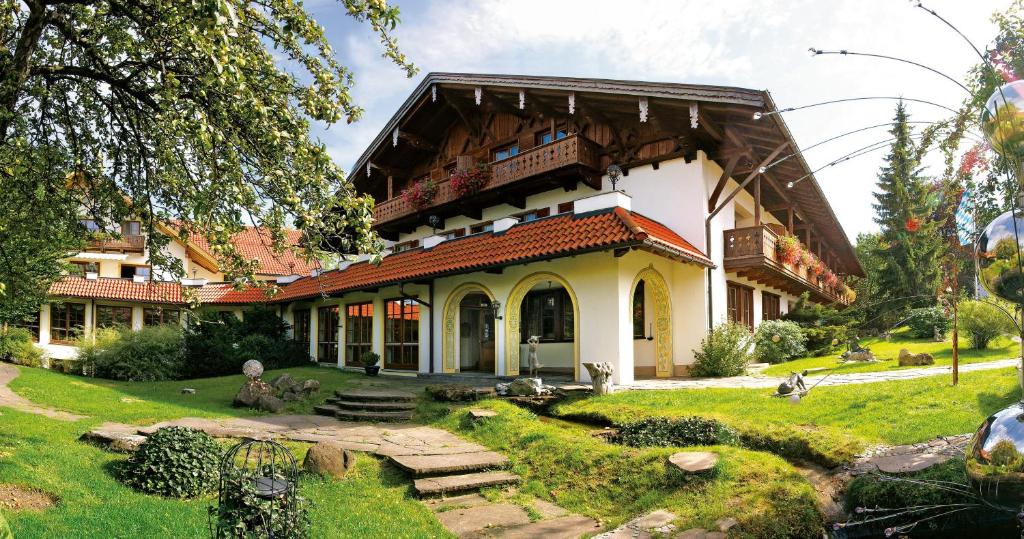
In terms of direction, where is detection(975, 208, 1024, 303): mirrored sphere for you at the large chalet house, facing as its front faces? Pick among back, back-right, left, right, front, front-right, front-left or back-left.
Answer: front-left

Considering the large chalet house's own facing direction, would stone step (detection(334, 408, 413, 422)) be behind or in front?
in front

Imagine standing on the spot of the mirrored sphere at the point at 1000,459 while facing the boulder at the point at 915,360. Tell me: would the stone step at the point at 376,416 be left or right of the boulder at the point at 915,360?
left

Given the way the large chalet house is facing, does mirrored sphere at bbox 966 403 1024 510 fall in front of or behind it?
in front

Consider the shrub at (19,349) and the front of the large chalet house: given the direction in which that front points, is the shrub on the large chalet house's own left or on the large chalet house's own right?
on the large chalet house's own right

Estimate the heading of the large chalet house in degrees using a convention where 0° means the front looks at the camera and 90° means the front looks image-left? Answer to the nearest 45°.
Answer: approximately 45°

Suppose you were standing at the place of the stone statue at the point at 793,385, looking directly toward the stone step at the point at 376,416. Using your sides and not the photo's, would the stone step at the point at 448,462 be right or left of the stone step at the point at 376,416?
left

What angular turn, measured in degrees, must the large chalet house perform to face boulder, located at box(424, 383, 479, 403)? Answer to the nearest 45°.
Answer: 0° — it already faces it

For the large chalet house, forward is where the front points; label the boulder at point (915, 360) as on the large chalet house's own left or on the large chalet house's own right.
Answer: on the large chalet house's own left

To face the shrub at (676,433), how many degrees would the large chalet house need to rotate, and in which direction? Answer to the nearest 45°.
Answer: approximately 45° to its left

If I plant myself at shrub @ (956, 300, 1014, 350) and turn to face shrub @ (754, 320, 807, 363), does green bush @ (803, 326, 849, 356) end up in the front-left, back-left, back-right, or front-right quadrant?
front-right
